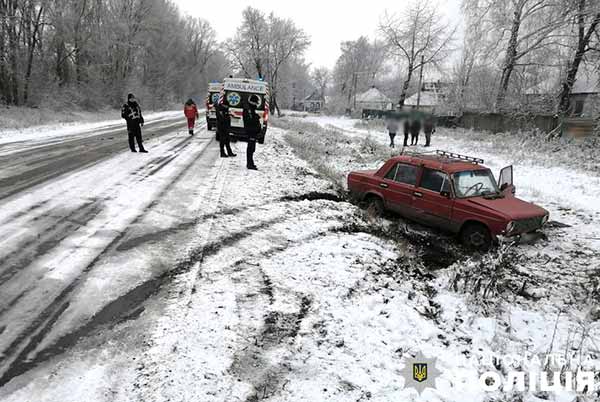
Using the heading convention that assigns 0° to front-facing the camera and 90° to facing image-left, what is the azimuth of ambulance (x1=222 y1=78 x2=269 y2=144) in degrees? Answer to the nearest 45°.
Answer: approximately 180°

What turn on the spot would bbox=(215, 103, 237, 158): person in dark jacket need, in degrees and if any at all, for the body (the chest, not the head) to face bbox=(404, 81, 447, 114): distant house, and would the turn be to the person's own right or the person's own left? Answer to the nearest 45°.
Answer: approximately 45° to the person's own left

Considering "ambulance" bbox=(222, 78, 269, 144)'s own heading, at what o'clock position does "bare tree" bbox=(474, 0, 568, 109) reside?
The bare tree is roughly at 2 o'clock from the ambulance.

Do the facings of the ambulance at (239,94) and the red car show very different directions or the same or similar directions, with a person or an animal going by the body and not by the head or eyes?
very different directions

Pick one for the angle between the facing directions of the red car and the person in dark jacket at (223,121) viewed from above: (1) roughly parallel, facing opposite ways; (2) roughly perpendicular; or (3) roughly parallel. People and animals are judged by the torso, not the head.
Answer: roughly perpendicular

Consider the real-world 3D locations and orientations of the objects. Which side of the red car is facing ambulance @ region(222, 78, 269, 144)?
back

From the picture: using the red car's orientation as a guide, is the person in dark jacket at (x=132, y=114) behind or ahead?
behind

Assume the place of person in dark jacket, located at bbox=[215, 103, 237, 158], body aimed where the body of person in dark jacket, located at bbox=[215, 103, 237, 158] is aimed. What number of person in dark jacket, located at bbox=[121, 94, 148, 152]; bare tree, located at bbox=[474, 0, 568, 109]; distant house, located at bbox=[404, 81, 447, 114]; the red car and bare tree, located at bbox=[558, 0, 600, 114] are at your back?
1
